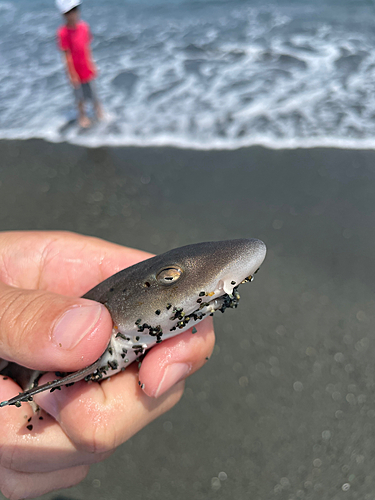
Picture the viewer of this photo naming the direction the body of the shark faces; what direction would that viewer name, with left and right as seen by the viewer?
facing to the right of the viewer

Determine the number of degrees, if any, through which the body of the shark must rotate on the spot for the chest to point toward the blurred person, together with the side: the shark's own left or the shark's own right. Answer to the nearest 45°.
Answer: approximately 90° to the shark's own left
